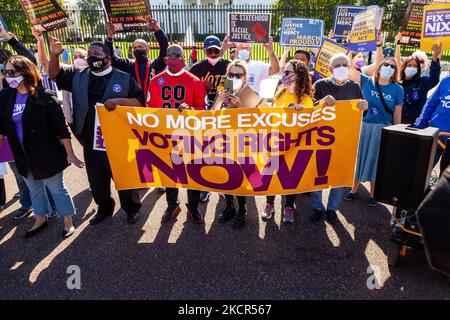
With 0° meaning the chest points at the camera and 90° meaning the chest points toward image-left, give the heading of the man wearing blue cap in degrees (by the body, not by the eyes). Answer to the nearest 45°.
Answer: approximately 0°

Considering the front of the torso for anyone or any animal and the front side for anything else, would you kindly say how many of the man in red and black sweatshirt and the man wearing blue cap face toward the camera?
2

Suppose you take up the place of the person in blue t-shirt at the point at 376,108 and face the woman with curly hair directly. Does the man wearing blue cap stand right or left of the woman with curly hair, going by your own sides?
right

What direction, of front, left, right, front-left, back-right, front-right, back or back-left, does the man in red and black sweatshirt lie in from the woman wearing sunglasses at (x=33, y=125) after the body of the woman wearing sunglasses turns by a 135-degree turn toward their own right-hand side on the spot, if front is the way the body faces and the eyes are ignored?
right

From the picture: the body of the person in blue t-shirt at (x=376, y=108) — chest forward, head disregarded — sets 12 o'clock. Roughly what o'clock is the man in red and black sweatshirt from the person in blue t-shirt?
The man in red and black sweatshirt is roughly at 2 o'clock from the person in blue t-shirt.

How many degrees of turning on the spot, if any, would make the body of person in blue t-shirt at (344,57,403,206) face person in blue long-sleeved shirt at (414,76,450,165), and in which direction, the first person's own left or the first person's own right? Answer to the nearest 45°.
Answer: approximately 90° to the first person's own left

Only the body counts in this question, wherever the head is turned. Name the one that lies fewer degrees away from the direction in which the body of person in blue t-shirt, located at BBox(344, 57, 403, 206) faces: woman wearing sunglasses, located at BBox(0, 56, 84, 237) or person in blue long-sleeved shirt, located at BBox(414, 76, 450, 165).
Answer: the woman wearing sunglasses

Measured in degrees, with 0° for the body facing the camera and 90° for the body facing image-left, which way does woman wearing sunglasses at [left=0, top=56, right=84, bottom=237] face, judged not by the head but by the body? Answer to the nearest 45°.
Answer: approximately 45°

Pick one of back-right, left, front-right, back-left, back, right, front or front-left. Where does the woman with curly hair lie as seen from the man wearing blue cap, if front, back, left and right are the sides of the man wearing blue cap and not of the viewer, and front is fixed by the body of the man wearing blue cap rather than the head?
front-left

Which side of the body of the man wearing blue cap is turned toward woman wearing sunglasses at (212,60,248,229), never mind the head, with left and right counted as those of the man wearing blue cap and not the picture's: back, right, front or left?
front
